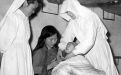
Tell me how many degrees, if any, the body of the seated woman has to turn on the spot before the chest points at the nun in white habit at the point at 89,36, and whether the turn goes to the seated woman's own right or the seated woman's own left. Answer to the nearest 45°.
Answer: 0° — they already face them

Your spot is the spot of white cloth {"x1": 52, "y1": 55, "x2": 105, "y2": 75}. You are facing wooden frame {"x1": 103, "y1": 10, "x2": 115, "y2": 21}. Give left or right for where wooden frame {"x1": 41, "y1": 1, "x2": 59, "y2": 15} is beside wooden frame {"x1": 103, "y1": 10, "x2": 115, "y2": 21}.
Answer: left

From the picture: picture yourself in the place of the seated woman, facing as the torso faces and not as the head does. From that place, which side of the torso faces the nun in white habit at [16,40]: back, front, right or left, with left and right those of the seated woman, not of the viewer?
right

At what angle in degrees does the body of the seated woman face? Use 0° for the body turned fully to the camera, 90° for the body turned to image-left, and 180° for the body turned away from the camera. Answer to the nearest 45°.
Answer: approximately 315°

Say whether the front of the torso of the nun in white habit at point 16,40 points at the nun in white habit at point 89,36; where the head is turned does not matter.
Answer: yes

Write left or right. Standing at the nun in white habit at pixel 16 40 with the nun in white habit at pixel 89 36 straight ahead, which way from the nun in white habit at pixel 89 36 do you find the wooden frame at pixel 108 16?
left

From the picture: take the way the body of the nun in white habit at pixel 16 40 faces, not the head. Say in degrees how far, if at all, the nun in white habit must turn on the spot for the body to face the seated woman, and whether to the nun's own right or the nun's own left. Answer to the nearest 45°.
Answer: approximately 45° to the nun's own left

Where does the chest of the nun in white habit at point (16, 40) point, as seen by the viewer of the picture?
to the viewer's right

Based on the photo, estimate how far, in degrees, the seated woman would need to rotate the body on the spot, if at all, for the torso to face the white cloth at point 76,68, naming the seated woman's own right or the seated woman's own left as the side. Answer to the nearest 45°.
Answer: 0° — they already face it
